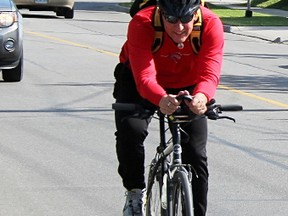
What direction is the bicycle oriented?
toward the camera

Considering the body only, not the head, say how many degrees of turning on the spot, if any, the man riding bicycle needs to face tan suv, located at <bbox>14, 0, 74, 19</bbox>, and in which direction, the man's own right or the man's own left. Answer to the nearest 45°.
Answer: approximately 180°

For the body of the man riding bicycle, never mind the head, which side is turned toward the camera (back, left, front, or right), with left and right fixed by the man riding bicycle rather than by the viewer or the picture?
front

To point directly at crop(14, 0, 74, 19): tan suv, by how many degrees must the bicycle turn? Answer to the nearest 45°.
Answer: approximately 180°
